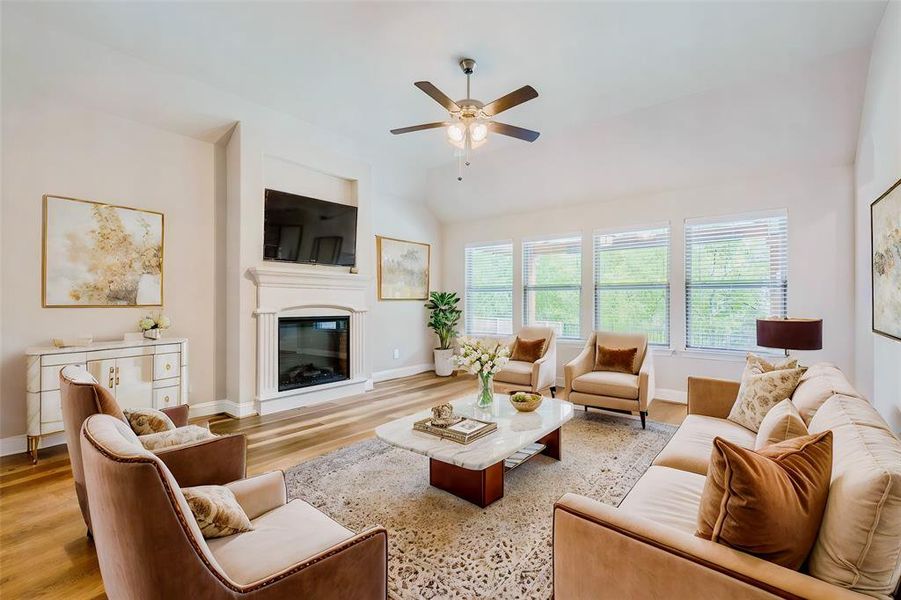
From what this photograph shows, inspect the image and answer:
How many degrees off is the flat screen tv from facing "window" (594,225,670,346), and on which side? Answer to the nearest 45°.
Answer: approximately 45° to its left

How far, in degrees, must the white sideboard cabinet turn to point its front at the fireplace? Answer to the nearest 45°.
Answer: approximately 45° to its left

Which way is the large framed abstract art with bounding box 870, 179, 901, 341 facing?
to the viewer's left

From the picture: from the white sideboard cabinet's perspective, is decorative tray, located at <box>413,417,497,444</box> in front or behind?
in front

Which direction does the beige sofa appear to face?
to the viewer's left

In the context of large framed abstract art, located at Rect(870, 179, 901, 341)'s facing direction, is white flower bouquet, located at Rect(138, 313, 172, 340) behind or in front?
in front

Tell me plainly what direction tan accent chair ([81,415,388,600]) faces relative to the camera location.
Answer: facing away from the viewer and to the right of the viewer

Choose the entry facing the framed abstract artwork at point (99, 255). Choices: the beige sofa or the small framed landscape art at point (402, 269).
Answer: the beige sofa

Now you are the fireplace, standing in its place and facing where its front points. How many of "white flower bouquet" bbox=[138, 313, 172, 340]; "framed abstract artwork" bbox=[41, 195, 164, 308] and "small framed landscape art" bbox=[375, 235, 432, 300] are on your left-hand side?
1

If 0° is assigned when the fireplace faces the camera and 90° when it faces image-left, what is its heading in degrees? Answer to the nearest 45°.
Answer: approximately 315°

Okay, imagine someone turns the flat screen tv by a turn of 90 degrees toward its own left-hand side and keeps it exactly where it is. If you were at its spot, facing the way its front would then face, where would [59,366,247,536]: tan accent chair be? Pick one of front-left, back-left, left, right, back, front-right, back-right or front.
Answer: back-right

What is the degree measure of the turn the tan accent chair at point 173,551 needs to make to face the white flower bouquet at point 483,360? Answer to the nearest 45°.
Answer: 0° — it already faces it

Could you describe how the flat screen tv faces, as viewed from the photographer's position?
facing the viewer and to the right of the viewer

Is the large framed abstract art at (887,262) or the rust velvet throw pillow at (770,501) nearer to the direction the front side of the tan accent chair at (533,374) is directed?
the rust velvet throw pillow

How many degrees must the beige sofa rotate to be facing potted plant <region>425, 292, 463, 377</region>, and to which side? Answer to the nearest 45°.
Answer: approximately 45° to its right
